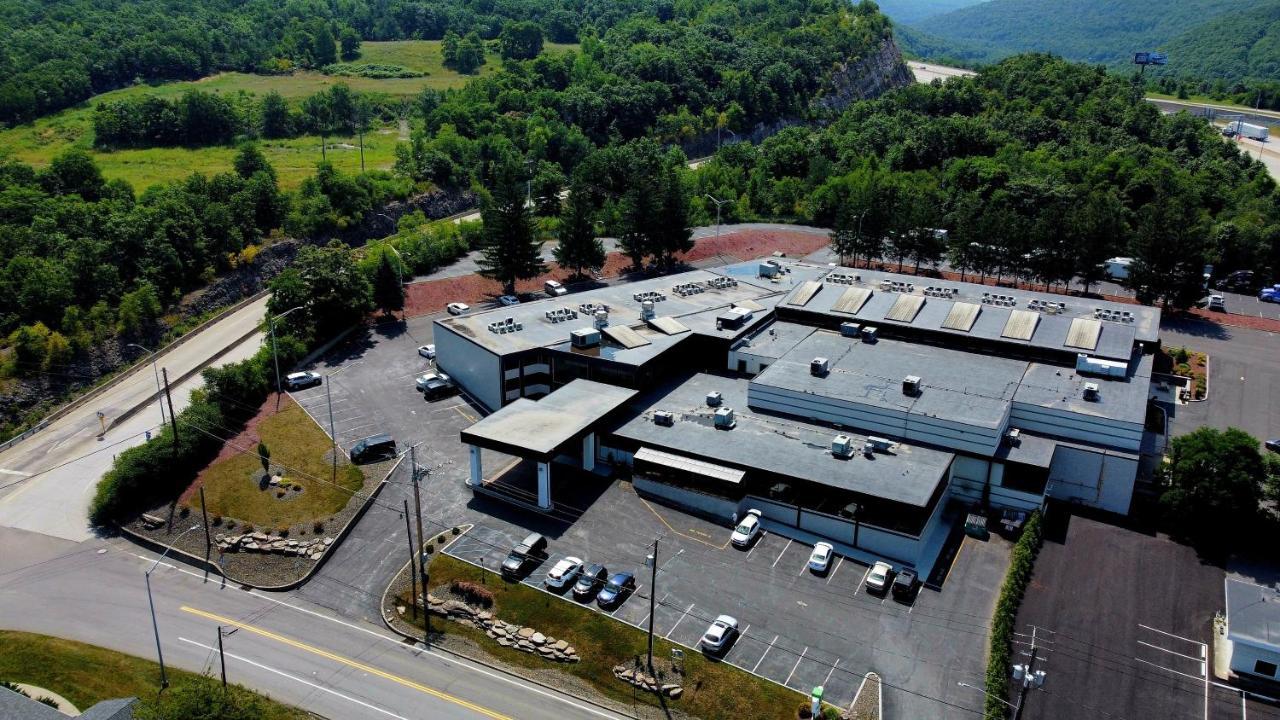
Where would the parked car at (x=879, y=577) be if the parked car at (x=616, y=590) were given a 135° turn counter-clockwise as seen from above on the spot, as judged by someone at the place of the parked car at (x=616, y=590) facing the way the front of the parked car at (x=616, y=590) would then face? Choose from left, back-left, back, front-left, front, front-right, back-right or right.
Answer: front

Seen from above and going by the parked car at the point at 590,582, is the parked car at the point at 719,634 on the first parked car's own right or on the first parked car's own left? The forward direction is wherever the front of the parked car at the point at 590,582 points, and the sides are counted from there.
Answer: on the first parked car's own left

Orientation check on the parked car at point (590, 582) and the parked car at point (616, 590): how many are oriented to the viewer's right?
0

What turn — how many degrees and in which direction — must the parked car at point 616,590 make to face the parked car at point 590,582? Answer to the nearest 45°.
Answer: approximately 90° to its right

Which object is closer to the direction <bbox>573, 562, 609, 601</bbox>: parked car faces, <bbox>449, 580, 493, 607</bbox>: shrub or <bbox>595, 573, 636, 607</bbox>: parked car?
the shrub

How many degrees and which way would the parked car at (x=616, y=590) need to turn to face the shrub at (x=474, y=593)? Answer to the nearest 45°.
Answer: approximately 45° to its right

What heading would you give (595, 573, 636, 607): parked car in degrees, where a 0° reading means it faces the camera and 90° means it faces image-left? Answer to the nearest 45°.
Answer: approximately 45°
